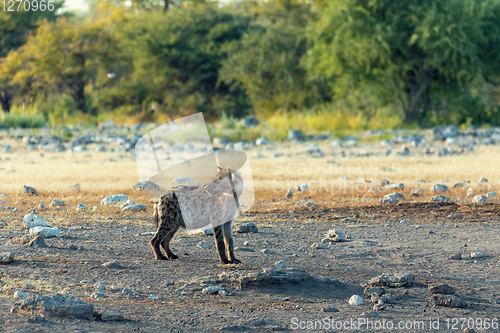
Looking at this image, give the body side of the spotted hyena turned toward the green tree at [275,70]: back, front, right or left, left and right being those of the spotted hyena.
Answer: left

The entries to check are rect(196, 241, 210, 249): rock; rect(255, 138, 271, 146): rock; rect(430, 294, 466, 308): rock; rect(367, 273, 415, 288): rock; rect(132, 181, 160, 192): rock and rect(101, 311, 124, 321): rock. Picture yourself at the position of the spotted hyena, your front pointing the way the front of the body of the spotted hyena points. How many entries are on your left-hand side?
3

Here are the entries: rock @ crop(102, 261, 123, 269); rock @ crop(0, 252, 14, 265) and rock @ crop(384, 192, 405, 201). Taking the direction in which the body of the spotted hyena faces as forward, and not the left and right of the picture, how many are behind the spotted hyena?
2

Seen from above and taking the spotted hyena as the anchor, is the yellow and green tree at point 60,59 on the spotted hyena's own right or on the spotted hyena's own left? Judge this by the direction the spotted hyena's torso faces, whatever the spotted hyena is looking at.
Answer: on the spotted hyena's own left

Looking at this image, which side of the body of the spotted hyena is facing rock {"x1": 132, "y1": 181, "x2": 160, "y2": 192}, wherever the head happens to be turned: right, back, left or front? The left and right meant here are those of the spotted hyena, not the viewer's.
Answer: left

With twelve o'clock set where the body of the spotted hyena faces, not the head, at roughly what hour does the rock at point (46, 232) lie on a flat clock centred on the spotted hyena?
The rock is roughly at 7 o'clock from the spotted hyena.

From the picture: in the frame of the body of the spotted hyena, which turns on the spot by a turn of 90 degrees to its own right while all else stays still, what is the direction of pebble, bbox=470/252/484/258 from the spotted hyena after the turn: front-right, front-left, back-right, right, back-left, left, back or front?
left

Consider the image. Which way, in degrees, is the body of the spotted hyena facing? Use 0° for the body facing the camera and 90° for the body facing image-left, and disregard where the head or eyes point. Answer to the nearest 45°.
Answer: approximately 270°

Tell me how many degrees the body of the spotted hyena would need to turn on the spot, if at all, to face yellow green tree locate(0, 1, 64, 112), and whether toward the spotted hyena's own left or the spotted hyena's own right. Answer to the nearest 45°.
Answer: approximately 90° to the spotted hyena's own left

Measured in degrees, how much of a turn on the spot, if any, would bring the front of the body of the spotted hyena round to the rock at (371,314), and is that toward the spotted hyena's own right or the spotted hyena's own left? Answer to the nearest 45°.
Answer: approximately 45° to the spotted hyena's own right

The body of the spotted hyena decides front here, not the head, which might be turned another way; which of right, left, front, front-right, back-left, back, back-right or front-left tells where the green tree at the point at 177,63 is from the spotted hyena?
left

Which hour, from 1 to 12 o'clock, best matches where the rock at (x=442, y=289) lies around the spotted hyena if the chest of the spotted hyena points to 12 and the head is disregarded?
The rock is roughly at 1 o'clock from the spotted hyena.

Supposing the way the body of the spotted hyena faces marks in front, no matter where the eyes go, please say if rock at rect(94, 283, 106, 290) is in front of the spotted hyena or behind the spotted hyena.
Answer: behind

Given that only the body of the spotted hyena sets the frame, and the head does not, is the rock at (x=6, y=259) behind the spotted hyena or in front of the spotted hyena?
behind

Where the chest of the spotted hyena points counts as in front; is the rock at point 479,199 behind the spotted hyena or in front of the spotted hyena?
in front
